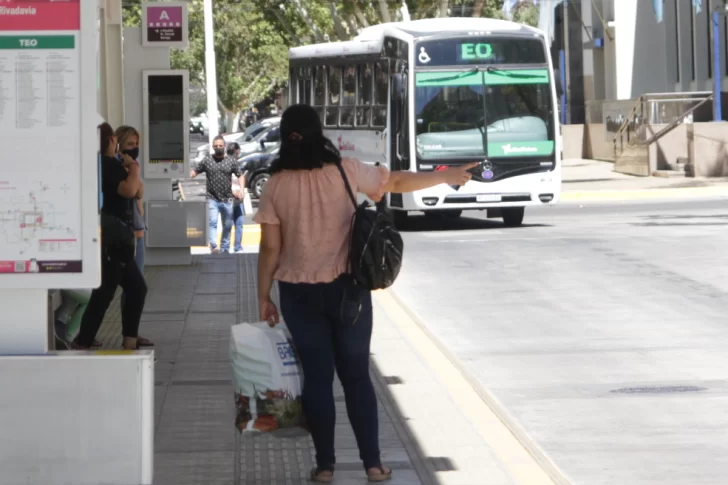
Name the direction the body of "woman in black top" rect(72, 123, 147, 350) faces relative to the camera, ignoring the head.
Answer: to the viewer's right

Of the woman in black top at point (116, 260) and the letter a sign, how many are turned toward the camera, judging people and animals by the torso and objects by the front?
1

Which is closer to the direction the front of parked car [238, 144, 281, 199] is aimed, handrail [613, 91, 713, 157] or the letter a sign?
the letter a sign

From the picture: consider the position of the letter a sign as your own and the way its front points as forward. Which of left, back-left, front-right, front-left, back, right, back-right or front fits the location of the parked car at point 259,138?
back

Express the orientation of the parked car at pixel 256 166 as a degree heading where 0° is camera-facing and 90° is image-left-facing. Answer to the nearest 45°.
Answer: approximately 45°

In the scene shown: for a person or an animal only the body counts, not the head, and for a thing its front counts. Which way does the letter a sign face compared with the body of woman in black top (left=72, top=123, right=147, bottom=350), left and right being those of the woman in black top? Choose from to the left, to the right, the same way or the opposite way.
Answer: to the right

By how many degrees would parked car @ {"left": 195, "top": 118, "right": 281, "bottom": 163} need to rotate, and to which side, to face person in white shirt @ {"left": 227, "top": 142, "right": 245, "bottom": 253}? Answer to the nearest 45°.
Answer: approximately 45° to its left
